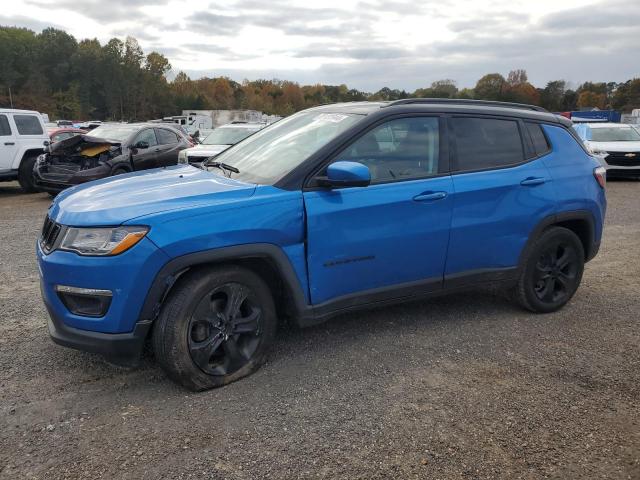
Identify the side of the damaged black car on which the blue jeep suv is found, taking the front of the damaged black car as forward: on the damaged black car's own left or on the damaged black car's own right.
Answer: on the damaged black car's own left

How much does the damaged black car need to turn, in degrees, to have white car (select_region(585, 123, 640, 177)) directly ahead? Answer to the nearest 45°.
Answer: approximately 135° to its left

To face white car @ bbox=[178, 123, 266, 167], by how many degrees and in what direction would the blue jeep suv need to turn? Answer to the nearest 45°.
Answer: approximately 135° to its right

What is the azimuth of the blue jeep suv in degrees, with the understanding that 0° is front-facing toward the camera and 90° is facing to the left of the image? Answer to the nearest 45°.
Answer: approximately 45°

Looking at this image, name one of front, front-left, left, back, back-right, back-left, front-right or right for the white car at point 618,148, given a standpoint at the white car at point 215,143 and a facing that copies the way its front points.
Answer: back-left

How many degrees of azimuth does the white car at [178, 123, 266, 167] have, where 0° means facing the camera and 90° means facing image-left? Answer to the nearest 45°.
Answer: approximately 45°

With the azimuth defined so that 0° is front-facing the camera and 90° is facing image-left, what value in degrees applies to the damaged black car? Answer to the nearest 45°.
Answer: approximately 45°

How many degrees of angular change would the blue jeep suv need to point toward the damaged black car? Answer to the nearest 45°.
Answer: approximately 90° to its right
